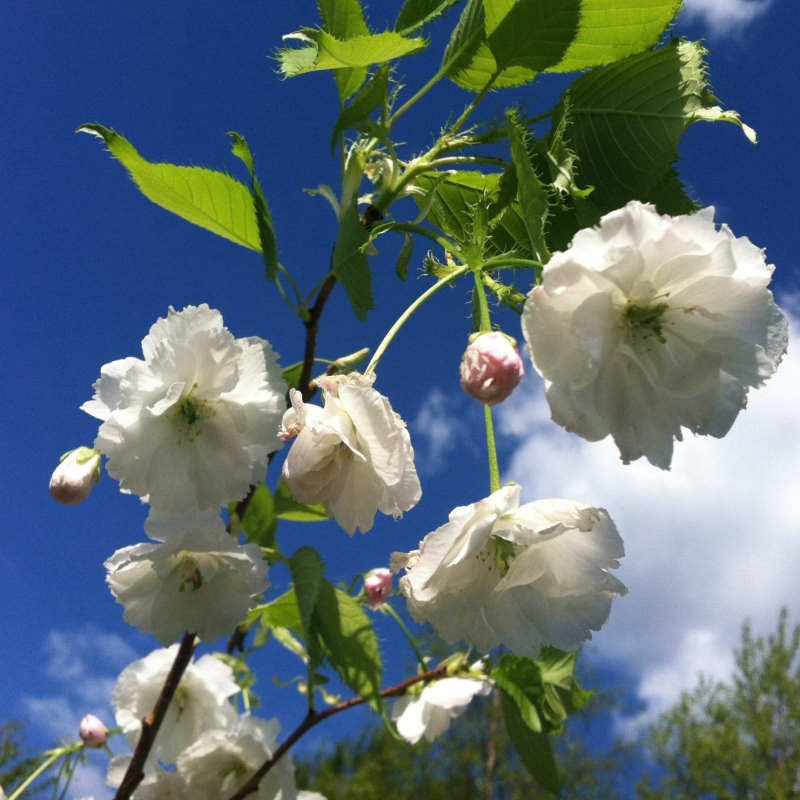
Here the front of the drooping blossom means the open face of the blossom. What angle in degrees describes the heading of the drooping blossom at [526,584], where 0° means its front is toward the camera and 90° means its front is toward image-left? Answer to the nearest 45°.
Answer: approximately 0°
